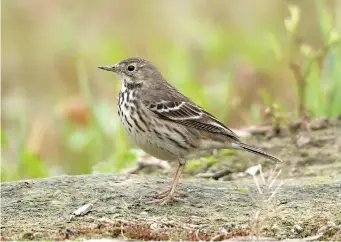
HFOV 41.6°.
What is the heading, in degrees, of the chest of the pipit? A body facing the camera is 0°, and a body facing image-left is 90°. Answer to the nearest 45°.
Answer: approximately 90°

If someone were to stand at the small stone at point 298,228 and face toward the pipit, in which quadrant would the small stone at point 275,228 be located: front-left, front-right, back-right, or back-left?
front-left

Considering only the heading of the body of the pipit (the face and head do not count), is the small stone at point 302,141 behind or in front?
behind

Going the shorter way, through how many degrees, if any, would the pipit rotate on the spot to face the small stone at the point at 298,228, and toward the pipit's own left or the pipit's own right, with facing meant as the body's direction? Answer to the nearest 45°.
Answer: approximately 135° to the pipit's own left

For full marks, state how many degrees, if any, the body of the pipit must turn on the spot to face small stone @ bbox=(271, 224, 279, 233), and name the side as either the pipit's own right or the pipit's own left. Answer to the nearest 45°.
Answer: approximately 135° to the pipit's own left

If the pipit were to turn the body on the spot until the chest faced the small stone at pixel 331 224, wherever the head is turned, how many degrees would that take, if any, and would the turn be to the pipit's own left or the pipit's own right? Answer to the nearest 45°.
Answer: approximately 135° to the pipit's own left
